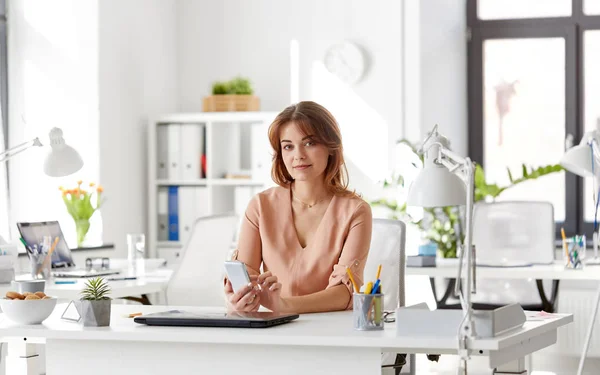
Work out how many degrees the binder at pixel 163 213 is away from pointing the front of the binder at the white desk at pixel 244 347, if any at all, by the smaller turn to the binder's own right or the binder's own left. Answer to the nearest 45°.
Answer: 0° — it already faces it

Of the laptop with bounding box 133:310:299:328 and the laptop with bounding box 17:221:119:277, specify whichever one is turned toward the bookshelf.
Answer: the laptop with bounding box 133:310:299:328

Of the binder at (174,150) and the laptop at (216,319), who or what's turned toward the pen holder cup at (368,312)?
the binder

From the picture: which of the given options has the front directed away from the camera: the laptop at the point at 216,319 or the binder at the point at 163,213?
the laptop

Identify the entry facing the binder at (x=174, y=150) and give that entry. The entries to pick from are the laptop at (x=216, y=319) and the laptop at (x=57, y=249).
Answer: the laptop at (x=216, y=319)

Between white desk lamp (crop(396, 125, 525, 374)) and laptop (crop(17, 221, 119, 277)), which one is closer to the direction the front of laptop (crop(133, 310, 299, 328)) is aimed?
the laptop

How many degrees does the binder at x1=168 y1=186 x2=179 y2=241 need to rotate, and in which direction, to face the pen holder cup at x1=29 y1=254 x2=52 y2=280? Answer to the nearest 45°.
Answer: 0° — it already faces it

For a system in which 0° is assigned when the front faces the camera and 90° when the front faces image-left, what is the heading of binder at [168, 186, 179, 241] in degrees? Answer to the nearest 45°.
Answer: approximately 0°

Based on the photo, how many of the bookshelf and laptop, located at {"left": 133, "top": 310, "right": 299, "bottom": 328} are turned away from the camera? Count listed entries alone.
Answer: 1

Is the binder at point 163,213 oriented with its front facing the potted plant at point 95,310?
yes

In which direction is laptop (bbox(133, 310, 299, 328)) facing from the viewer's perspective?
away from the camera

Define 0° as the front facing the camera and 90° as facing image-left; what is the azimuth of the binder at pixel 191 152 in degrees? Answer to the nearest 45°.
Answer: approximately 0°
